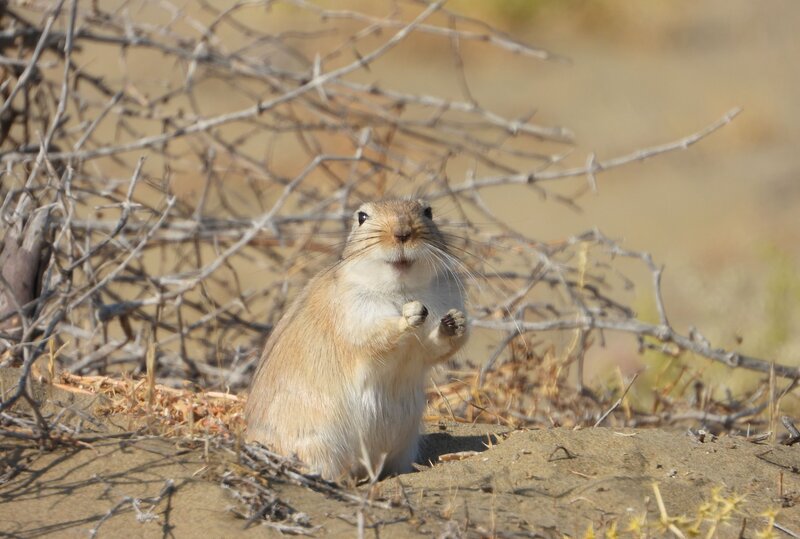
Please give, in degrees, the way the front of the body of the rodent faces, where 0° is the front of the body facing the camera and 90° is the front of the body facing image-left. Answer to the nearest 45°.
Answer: approximately 315°
